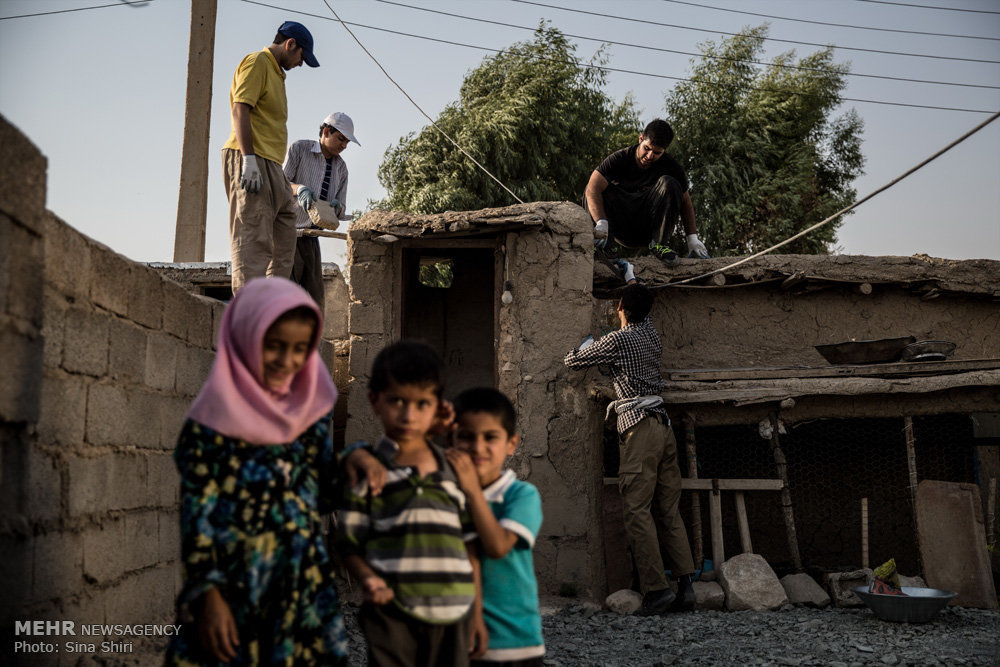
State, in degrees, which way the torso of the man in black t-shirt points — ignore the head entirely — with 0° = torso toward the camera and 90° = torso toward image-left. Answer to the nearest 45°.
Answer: approximately 0°

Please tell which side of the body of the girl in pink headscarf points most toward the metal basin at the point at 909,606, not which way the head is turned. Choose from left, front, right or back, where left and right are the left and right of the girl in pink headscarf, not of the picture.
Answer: left

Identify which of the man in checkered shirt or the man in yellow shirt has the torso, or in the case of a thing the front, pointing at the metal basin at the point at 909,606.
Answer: the man in yellow shirt

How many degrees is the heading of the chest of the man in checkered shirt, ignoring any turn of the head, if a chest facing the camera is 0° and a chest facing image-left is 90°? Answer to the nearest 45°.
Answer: approximately 135°

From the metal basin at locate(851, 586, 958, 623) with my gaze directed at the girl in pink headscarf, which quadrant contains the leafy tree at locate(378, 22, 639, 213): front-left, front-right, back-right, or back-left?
back-right

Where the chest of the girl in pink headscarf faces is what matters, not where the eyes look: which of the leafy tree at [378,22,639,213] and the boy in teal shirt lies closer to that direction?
the boy in teal shirt

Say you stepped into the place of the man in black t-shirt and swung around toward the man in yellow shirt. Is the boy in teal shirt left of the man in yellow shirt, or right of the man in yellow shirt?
left

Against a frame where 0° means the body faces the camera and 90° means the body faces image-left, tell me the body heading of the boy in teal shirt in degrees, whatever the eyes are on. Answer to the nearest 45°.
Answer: approximately 45°

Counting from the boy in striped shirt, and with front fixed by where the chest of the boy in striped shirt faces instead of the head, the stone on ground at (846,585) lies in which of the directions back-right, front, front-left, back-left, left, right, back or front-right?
back-left

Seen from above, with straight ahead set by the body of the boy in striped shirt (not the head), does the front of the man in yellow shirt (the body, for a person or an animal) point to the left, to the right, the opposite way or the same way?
to the left

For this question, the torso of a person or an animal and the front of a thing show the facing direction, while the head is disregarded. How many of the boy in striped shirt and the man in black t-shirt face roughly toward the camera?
2
